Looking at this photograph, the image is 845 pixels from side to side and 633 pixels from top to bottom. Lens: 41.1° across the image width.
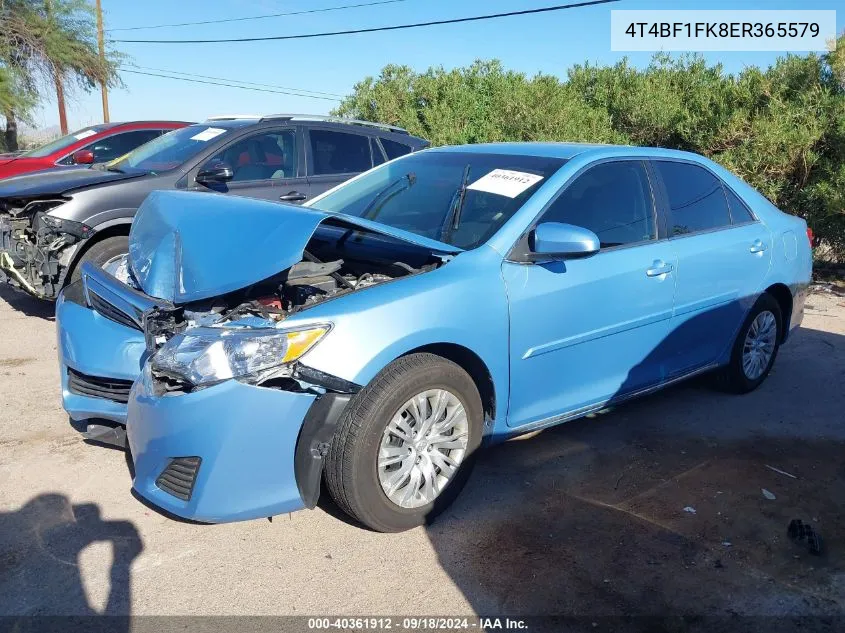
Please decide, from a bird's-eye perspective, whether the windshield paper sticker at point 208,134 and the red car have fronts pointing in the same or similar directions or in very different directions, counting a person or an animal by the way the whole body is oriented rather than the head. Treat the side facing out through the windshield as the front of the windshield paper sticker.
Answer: same or similar directions

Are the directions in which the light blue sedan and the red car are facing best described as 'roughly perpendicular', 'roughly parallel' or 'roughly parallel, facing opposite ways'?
roughly parallel

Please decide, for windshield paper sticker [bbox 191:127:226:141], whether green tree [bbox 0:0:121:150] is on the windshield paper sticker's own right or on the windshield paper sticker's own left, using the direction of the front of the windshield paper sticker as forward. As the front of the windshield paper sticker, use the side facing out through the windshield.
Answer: on the windshield paper sticker's own right

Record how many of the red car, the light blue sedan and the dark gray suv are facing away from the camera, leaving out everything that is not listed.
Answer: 0

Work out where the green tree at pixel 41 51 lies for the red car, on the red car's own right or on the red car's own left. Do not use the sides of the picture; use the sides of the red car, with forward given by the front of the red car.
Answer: on the red car's own right

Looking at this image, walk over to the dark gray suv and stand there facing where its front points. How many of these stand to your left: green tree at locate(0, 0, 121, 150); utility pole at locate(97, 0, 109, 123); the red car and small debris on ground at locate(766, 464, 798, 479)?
1

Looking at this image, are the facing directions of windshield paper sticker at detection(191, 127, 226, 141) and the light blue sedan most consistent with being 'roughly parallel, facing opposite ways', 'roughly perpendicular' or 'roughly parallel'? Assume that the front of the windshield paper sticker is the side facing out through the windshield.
roughly parallel

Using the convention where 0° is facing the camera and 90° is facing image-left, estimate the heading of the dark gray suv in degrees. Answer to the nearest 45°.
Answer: approximately 45°

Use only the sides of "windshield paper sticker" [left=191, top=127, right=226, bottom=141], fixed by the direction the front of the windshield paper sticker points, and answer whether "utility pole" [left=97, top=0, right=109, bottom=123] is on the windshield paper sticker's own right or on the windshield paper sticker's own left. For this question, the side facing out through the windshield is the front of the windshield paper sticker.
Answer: on the windshield paper sticker's own right

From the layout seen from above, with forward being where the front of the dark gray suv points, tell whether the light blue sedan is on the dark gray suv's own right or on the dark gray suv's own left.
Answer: on the dark gray suv's own left

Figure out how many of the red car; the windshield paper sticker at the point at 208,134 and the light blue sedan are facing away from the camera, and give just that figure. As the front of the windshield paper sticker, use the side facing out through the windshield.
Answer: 0

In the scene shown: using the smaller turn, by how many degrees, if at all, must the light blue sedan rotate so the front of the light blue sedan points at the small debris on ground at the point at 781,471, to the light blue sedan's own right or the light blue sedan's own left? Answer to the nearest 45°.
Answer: approximately 135° to the light blue sedan's own left

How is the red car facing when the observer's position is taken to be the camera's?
facing the viewer and to the left of the viewer
